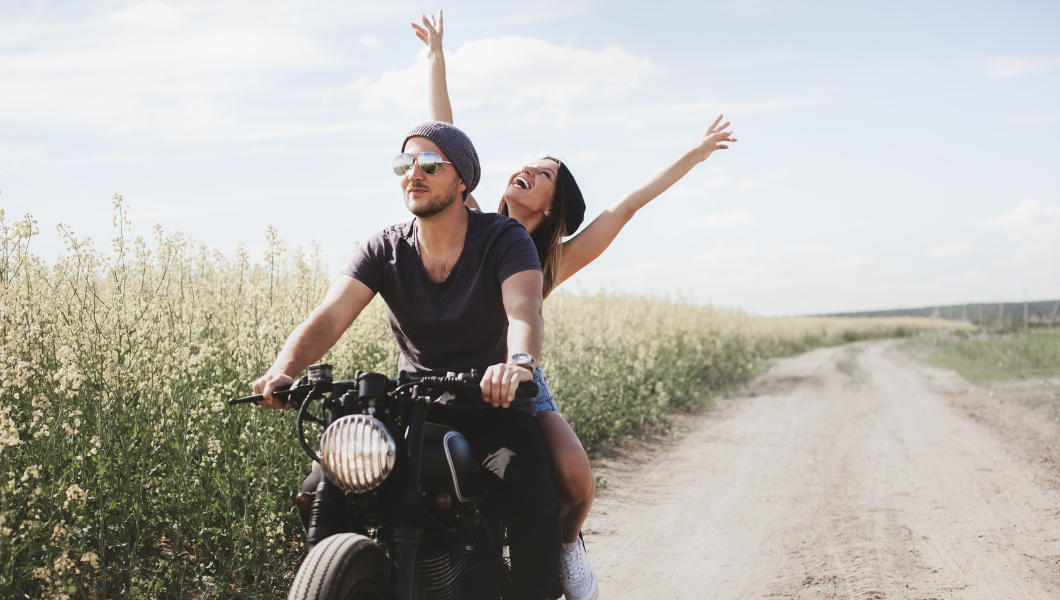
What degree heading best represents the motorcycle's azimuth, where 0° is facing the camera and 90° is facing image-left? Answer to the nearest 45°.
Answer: approximately 45°

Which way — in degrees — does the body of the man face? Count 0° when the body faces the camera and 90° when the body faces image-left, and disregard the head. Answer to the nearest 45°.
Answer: approximately 45°

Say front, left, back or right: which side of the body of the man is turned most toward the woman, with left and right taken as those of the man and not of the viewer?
back
